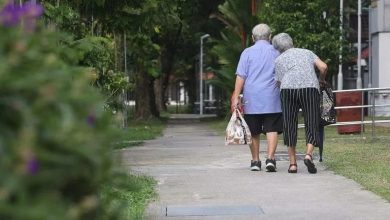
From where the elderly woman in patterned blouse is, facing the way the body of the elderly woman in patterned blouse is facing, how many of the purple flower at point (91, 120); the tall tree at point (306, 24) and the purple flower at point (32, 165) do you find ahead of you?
1

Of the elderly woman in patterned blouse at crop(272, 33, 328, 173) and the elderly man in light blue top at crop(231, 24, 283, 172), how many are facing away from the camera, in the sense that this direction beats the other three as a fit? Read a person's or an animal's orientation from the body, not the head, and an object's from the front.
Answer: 2

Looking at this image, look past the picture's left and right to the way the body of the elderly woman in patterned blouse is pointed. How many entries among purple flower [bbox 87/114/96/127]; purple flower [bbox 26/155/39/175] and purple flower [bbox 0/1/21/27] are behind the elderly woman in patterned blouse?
3

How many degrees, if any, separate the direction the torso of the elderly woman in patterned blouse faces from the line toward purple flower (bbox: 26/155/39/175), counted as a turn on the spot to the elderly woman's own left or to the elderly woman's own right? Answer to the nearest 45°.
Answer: approximately 180°

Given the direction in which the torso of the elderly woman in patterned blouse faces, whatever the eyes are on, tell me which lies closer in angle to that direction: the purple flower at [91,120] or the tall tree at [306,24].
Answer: the tall tree

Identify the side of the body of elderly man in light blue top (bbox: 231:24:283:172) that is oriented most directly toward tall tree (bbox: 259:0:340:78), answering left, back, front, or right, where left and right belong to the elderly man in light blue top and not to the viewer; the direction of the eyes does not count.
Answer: front

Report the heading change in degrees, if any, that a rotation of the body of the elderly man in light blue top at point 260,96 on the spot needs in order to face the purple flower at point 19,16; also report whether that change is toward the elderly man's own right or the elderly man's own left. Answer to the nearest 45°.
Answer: approximately 180°

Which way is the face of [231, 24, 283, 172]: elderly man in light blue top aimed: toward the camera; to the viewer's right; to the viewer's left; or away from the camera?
away from the camera

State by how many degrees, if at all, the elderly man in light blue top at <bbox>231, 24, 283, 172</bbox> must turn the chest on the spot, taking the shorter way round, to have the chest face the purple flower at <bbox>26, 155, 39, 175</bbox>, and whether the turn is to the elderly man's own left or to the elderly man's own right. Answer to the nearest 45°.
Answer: approximately 180°

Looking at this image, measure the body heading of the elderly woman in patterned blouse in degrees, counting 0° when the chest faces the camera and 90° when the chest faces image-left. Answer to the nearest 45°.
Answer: approximately 180°

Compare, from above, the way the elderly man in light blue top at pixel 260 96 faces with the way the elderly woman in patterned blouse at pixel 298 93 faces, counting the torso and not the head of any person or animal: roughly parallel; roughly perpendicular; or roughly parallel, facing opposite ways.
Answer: roughly parallel

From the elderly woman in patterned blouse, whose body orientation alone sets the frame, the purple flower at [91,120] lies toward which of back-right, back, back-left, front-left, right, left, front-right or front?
back

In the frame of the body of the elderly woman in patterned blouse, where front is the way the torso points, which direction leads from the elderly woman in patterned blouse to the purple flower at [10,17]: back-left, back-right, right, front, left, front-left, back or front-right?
back

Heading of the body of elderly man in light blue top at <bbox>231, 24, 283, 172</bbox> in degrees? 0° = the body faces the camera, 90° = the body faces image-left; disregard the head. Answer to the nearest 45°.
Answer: approximately 180°

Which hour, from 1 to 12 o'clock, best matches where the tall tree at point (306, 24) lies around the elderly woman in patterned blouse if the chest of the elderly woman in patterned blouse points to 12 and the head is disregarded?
The tall tree is roughly at 12 o'clock from the elderly woman in patterned blouse.
